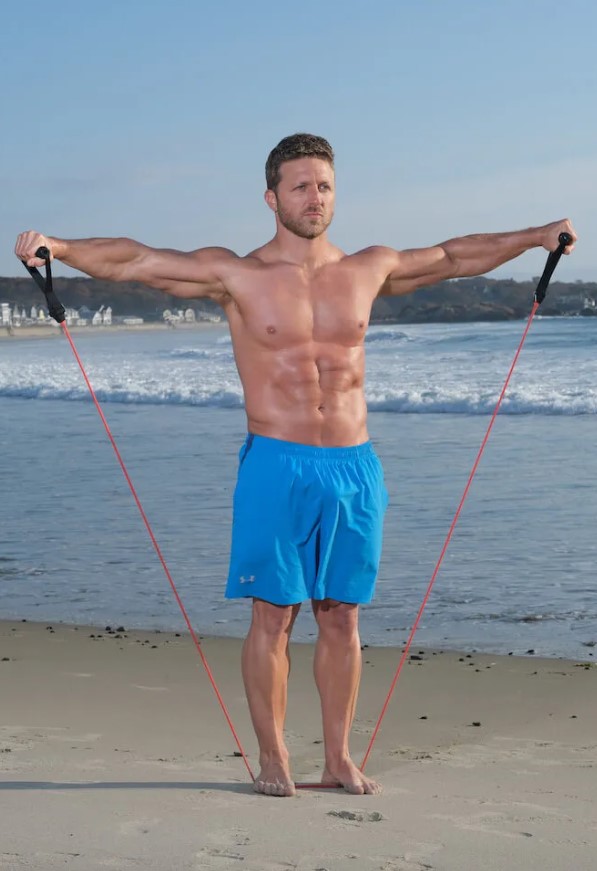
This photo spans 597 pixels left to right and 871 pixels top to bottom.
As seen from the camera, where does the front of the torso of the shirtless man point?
toward the camera
